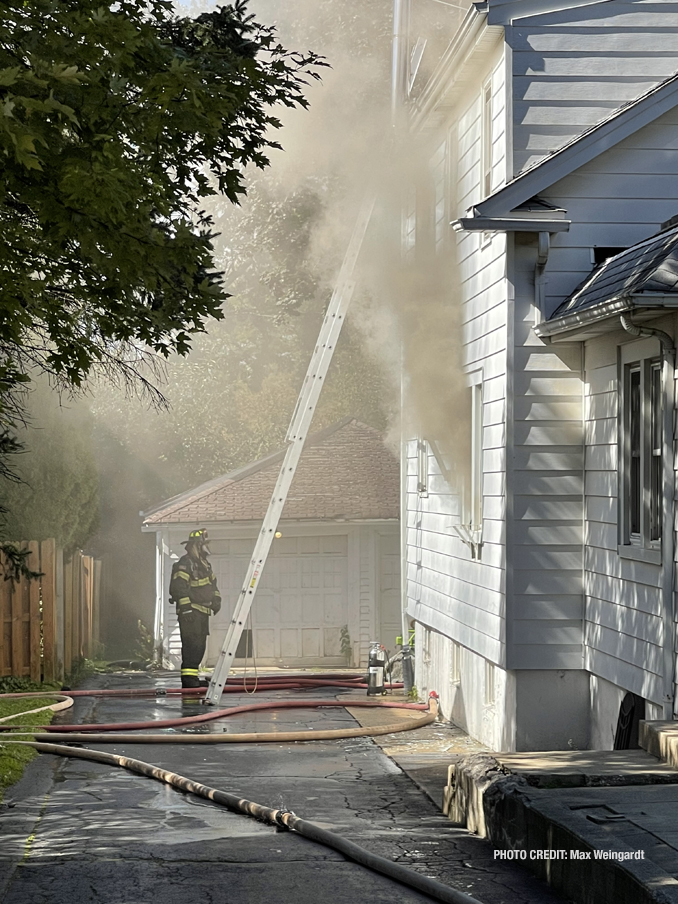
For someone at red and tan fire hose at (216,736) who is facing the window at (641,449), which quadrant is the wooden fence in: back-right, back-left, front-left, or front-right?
back-left

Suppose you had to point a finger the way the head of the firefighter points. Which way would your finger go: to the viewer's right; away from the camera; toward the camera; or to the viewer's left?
to the viewer's right

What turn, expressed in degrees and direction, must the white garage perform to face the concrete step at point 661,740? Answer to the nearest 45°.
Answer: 0° — it already faces it

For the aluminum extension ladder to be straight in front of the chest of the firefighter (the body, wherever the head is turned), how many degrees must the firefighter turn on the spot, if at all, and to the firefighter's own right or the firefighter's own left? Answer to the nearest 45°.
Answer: approximately 45° to the firefighter's own right

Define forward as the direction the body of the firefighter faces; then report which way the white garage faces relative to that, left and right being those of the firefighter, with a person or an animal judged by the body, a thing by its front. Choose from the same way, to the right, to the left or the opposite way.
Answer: to the right

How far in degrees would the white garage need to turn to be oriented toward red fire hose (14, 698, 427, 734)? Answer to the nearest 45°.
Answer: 0° — it already faces it

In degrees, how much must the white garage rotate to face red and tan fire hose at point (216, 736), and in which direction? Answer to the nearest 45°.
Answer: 0° — it already faces it

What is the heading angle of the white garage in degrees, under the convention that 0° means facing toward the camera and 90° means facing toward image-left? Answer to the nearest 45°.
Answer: approximately 0°

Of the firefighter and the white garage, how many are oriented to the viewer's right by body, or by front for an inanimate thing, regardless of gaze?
1

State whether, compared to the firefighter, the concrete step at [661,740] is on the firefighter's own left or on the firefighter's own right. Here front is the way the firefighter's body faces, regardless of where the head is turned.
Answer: on the firefighter's own right
